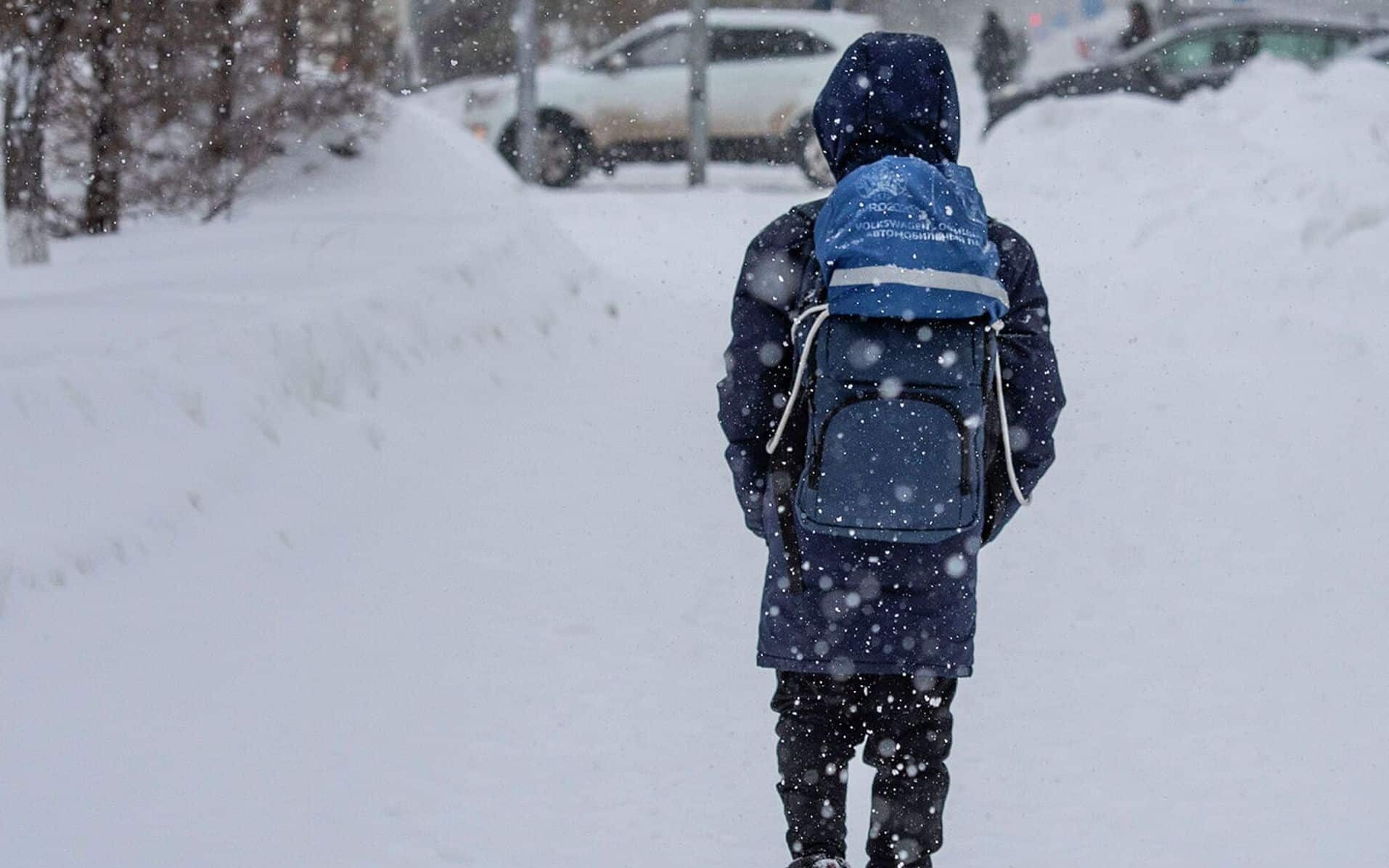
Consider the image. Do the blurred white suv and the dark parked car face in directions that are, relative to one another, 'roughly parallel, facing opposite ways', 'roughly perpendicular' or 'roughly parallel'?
roughly parallel

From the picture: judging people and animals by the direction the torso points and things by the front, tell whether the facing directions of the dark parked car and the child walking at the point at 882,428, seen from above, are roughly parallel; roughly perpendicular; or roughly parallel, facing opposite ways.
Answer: roughly perpendicular

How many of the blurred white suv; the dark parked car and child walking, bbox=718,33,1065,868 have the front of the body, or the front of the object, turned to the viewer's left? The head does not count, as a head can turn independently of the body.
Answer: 2

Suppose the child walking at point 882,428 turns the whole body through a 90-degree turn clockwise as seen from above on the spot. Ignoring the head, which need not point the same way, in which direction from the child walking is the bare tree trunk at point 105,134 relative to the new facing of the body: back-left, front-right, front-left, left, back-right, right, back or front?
back-left

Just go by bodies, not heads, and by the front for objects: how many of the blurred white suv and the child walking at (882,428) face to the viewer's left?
1

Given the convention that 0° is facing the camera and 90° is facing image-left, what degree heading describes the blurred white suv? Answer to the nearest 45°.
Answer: approximately 90°

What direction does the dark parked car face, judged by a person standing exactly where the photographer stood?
facing to the left of the viewer

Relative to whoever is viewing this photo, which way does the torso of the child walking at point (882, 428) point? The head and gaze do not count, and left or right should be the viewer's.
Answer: facing away from the viewer

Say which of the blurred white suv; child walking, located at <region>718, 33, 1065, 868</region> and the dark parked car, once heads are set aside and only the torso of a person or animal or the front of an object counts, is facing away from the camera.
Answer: the child walking

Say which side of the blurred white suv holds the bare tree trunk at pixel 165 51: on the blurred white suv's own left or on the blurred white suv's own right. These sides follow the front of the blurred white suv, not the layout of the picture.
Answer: on the blurred white suv's own left
